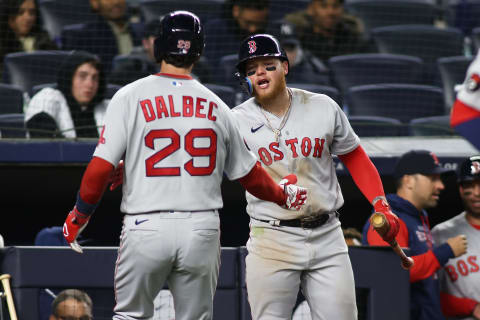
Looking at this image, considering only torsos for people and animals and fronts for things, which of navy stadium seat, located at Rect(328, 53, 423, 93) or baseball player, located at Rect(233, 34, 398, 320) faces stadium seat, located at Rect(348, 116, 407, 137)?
the navy stadium seat

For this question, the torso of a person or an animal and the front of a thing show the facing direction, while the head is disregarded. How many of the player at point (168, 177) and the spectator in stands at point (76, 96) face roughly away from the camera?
1

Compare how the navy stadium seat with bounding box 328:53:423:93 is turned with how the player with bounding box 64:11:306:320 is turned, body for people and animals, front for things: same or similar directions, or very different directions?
very different directions

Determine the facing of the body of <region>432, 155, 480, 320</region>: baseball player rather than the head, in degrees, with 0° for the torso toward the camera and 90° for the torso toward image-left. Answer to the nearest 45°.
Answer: approximately 0°

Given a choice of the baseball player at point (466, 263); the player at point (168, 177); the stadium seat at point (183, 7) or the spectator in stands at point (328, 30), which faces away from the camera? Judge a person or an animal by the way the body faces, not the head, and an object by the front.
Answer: the player

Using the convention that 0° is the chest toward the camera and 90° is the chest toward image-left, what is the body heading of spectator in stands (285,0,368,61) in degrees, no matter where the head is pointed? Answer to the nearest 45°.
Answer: approximately 0°

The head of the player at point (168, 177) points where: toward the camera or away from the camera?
away from the camera

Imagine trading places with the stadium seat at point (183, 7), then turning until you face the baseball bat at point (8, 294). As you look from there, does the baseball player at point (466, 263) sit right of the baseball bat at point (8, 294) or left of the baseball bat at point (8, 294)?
left
